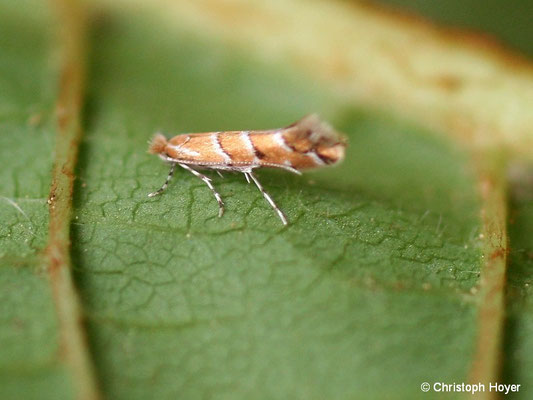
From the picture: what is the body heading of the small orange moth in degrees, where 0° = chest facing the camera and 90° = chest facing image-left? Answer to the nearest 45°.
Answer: approximately 90°
